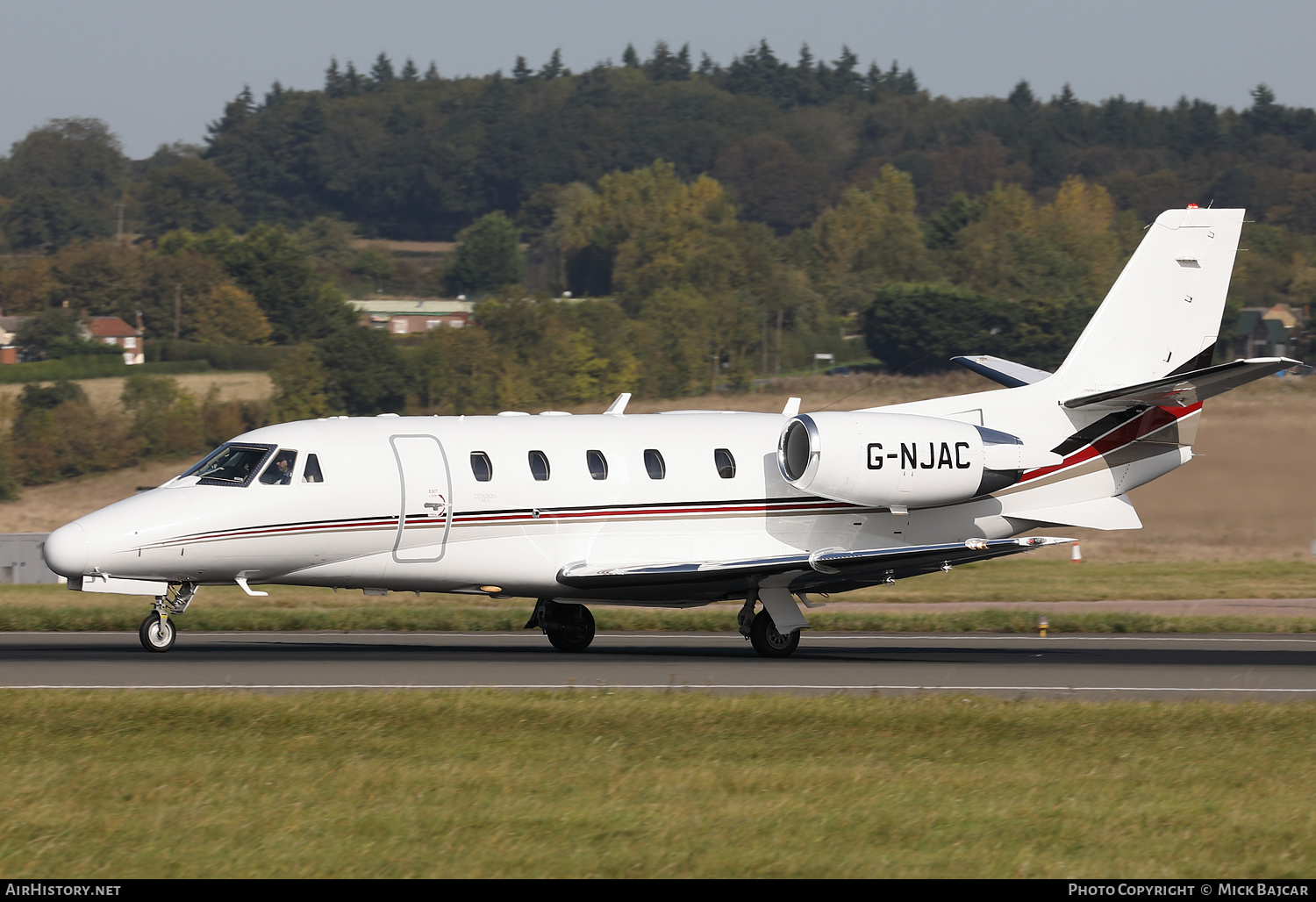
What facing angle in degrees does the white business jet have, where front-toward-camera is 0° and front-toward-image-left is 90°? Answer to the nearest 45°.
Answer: approximately 45°
